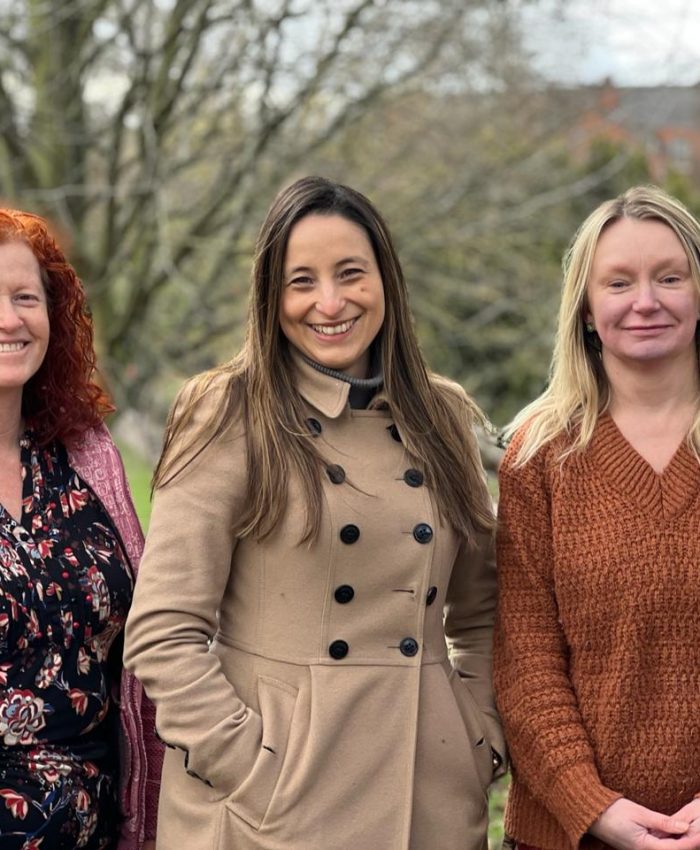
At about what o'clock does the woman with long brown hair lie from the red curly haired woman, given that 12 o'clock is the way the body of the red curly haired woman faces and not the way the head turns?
The woman with long brown hair is roughly at 10 o'clock from the red curly haired woman.

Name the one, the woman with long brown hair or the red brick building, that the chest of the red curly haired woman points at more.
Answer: the woman with long brown hair

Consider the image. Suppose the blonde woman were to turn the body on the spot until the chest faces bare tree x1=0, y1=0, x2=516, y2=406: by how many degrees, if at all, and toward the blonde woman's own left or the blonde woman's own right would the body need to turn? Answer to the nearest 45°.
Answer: approximately 135° to the blonde woman's own right

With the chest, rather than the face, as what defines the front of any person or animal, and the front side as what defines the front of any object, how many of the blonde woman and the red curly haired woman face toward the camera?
2

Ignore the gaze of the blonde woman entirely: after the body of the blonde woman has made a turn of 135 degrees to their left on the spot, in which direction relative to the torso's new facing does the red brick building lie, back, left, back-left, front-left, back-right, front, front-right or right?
front-left

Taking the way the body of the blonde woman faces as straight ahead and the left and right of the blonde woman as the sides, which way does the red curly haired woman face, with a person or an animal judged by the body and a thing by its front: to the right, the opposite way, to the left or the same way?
the same way

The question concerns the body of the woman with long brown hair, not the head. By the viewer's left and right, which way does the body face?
facing the viewer and to the right of the viewer

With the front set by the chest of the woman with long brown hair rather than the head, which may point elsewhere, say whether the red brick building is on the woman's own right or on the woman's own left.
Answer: on the woman's own left

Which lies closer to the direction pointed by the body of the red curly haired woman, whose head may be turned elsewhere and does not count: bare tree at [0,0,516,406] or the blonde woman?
the blonde woman

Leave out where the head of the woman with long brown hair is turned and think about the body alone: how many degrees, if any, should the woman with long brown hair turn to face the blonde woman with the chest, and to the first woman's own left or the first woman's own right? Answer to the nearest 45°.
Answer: approximately 45° to the first woman's own left

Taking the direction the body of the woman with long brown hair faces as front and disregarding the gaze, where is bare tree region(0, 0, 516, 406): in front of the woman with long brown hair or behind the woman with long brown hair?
behind

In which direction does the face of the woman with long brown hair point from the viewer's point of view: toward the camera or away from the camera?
toward the camera

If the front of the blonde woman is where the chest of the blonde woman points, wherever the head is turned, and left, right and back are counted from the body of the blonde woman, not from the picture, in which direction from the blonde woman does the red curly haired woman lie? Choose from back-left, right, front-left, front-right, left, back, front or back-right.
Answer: right

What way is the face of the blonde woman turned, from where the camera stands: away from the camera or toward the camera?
toward the camera

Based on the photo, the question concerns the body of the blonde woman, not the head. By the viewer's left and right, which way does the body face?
facing the viewer
